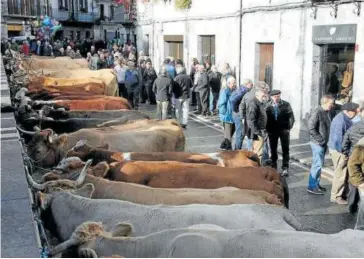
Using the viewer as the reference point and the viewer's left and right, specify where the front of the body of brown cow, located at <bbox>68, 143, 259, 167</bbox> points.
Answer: facing to the left of the viewer

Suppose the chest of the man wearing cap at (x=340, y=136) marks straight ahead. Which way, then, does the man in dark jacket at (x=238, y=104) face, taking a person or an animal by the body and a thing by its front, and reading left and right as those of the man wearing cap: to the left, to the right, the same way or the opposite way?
the same way

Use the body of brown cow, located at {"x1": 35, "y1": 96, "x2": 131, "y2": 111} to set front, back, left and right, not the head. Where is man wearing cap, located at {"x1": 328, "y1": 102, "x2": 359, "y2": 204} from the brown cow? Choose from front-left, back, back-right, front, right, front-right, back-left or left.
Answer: back-left

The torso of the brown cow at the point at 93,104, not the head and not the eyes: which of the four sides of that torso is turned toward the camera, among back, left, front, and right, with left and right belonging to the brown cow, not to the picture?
left

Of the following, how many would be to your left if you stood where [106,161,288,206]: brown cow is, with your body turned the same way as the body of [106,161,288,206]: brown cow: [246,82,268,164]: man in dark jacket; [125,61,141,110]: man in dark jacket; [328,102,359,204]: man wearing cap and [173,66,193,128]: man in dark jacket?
0

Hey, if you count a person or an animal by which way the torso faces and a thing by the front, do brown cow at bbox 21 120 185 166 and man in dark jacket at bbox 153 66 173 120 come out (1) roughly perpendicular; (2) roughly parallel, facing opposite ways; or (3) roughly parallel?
roughly perpendicular

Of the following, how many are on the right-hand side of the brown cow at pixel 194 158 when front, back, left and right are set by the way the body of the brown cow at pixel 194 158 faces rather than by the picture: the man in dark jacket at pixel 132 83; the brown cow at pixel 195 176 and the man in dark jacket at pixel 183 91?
2

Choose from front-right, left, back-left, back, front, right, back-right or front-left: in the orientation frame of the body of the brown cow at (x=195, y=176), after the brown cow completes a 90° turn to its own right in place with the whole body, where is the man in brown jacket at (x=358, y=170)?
right

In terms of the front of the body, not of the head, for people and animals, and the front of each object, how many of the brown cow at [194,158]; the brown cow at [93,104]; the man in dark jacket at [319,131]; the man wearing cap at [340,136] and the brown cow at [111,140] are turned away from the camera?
0

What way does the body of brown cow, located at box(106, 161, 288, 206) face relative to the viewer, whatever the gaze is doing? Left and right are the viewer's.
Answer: facing to the left of the viewer

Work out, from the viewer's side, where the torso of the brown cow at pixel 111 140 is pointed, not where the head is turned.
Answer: to the viewer's left

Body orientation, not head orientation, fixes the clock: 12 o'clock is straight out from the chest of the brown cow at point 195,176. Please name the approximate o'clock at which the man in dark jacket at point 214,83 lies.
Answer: The man in dark jacket is roughly at 3 o'clock from the brown cow.
